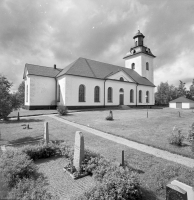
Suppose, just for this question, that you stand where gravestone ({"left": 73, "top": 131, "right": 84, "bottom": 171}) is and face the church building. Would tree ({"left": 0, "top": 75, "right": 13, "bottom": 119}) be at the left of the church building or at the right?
left

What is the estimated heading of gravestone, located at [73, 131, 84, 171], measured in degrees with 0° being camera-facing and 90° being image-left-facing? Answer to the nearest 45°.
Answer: approximately 45°

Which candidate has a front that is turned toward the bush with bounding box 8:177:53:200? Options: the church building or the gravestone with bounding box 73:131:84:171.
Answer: the gravestone

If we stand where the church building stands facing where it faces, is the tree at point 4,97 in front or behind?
behind

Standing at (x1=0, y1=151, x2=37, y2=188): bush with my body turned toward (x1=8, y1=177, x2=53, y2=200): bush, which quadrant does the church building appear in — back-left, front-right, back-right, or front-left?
back-left

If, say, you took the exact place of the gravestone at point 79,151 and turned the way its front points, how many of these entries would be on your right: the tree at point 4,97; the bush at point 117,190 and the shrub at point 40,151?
2

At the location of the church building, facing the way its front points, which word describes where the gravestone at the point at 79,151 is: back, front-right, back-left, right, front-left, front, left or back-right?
front-right

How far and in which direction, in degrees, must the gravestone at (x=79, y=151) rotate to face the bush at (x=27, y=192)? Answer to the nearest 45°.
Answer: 0° — it already faces it

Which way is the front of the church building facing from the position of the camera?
facing the viewer and to the right of the viewer

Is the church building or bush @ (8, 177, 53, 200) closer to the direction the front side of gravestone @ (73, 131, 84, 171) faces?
the bush

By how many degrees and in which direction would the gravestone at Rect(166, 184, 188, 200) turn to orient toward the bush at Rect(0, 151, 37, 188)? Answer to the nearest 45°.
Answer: approximately 45° to its right

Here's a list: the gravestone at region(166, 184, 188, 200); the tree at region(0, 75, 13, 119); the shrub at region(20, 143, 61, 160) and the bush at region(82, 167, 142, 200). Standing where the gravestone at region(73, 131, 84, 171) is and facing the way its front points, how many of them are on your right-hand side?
2
